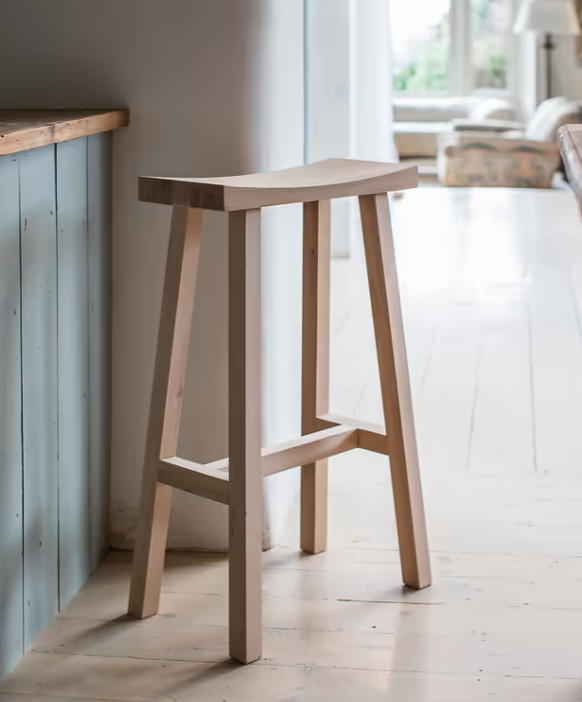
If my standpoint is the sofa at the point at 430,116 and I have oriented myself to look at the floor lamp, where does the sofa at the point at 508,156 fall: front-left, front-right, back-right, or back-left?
front-right

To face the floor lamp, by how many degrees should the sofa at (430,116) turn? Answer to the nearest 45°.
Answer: approximately 45° to its left

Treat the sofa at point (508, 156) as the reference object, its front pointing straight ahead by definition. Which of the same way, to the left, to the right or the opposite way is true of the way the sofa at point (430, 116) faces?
to the left

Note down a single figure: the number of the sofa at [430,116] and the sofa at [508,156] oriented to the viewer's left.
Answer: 1

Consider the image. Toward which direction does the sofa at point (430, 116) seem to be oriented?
toward the camera

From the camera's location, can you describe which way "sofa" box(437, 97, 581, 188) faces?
facing to the left of the viewer

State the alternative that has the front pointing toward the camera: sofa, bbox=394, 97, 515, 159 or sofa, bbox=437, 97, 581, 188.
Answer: sofa, bbox=394, 97, 515, 159

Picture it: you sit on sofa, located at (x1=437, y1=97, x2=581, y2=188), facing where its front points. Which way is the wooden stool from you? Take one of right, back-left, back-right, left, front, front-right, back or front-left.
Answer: left
